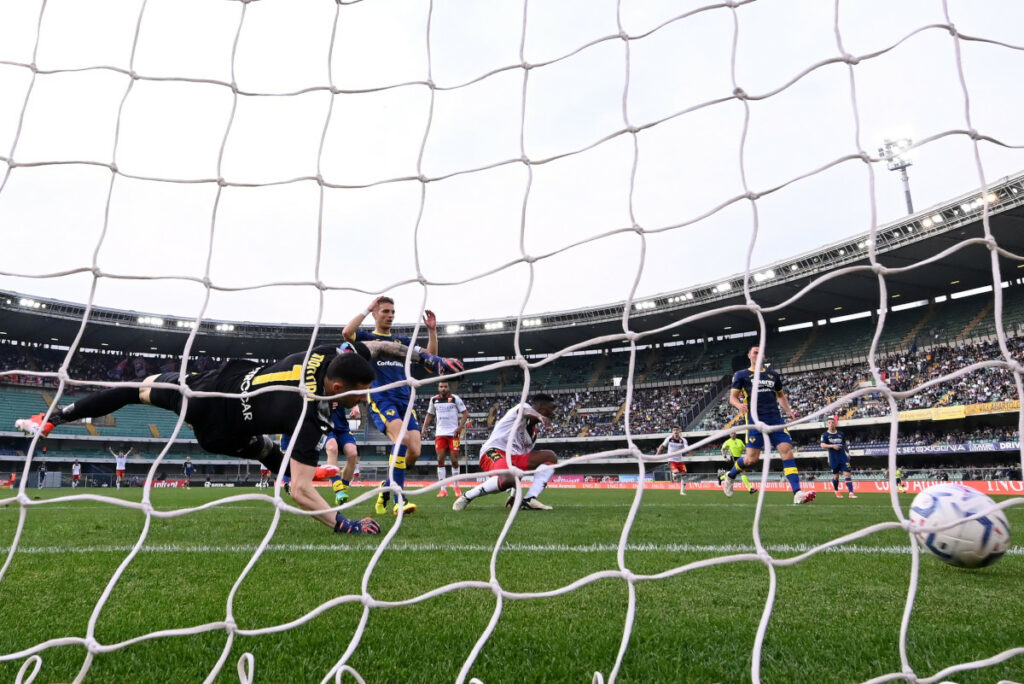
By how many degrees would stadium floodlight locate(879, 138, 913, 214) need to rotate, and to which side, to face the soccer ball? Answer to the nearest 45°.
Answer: approximately 45° to its left

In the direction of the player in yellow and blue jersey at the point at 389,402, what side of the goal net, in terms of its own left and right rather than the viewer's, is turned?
front

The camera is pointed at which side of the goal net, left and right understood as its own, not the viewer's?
back

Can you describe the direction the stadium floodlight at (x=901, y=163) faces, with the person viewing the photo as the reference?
facing the viewer and to the left of the viewer

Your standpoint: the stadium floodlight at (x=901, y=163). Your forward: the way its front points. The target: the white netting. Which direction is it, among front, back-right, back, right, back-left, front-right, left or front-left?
front-left

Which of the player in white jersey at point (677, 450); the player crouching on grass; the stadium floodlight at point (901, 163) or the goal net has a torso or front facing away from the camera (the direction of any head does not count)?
the goal net

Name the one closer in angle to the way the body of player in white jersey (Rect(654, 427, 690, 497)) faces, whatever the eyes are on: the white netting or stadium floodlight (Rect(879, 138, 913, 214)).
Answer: the white netting

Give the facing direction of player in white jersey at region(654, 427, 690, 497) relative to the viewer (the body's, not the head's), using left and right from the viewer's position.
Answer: facing the viewer

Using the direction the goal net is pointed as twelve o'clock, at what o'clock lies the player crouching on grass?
The player crouching on grass is roughly at 12 o'clock from the goal net.

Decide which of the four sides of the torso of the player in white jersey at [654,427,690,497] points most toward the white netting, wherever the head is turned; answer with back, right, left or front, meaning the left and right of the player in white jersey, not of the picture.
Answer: front
